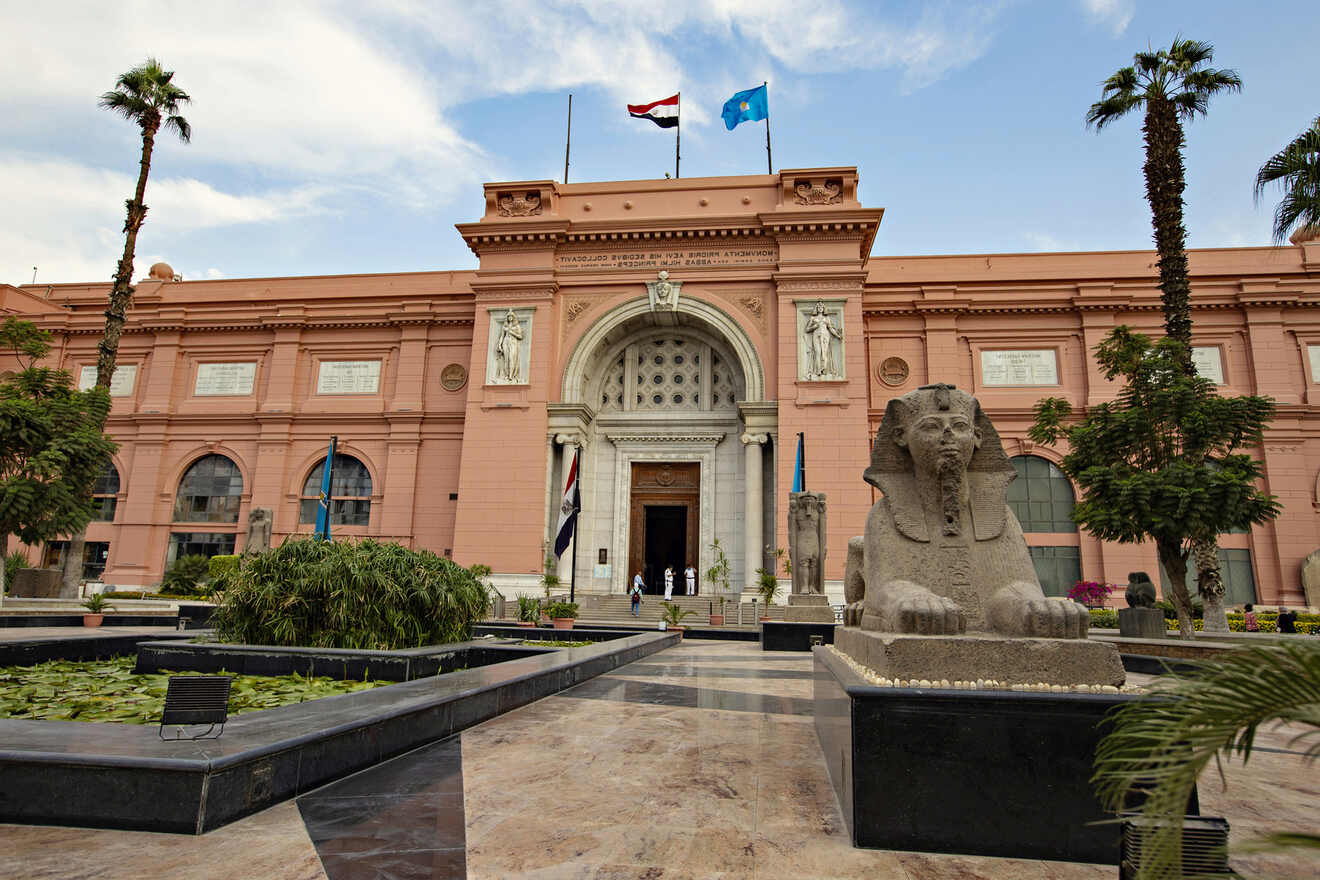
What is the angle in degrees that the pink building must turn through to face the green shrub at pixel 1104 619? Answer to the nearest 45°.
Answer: approximately 90° to its left

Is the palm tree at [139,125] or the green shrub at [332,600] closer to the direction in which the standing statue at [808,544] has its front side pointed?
the green shrub

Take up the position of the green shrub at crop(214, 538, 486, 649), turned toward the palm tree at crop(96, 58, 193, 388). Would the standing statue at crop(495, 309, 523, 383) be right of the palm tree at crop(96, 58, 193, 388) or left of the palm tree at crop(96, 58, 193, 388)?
right

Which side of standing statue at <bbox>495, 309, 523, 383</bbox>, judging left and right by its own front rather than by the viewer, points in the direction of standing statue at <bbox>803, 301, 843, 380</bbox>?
left

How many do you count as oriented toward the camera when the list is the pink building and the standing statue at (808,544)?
2

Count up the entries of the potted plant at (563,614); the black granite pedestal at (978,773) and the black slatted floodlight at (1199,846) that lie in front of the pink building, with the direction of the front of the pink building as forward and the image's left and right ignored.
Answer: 3

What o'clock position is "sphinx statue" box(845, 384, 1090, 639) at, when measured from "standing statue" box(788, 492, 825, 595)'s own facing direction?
The sphinx statue is roughly at 12 o'clock from the standing statue.

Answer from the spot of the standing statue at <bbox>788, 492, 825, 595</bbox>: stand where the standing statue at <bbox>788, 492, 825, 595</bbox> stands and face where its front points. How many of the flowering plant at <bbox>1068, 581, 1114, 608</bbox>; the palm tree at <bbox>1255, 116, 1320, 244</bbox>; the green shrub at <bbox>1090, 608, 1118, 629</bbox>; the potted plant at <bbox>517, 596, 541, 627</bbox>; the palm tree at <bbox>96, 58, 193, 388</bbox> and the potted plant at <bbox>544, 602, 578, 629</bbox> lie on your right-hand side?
3

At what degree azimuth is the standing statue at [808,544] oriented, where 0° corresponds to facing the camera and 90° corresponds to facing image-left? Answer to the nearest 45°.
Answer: approximately 0°

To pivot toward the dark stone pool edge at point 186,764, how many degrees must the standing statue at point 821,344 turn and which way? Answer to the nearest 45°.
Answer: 0° — it already faces it
